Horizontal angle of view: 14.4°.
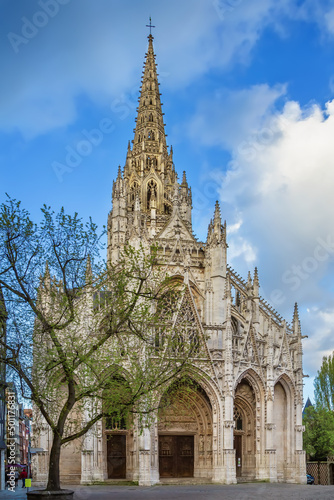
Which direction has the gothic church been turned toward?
toward the camera
